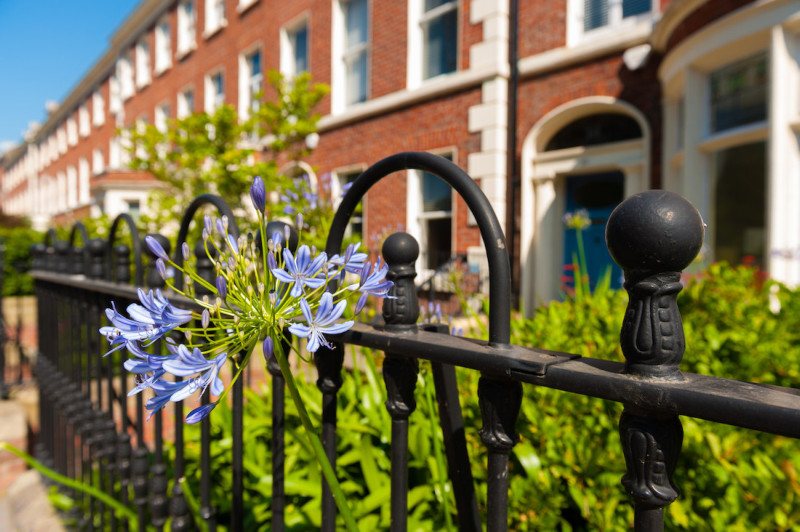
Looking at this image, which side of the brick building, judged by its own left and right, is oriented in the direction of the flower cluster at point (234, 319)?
front

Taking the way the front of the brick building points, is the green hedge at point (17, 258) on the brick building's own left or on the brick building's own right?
on the brick building's own right

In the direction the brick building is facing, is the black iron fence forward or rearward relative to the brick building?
forward

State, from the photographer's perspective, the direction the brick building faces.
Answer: facing the viewer and to the left of the viewer

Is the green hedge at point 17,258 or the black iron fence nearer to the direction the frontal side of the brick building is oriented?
the black iron fence
